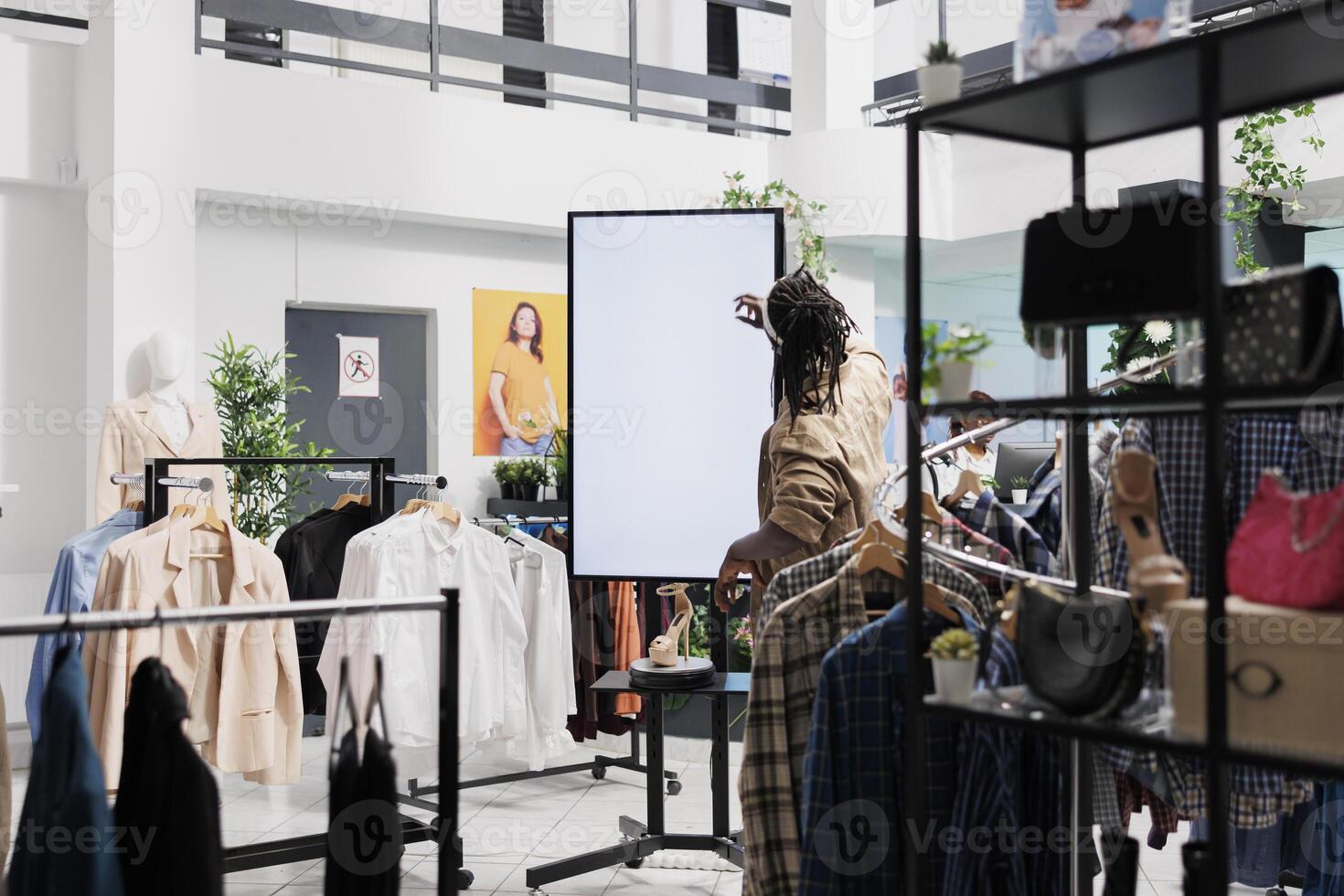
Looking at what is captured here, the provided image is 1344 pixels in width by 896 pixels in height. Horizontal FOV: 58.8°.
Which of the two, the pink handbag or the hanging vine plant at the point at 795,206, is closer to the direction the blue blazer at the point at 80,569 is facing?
the pink handbag

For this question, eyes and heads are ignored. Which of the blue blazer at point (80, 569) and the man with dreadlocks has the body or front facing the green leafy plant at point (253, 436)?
the man with dreadlocks

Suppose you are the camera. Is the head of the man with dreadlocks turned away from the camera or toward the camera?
away from the camera

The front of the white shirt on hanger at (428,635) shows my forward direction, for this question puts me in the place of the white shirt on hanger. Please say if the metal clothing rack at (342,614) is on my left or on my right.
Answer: on my right

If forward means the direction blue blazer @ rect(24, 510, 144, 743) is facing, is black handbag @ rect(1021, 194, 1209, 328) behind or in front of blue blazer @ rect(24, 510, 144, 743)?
in front

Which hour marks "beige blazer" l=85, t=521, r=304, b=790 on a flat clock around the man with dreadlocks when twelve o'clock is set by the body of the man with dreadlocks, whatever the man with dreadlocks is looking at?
The beige blazer is roughly at 11 o'clock from the man with dreadlocks.

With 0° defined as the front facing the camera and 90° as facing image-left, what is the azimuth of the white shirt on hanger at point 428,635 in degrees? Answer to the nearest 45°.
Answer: approximately 315°

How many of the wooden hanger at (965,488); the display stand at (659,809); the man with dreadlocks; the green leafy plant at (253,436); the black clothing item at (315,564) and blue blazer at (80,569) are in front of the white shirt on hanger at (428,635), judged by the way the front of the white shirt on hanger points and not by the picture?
3

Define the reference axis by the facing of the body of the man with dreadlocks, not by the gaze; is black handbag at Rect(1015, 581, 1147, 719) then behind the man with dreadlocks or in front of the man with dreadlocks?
behind

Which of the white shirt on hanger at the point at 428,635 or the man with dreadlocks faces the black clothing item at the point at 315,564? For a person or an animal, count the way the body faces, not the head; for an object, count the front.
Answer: the man with dreadlocks

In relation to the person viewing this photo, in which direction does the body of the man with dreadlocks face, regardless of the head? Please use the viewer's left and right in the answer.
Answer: facing away from the viewer and to the left of the viewer

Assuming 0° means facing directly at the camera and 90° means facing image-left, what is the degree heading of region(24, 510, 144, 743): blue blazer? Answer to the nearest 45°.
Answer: approximately 315°

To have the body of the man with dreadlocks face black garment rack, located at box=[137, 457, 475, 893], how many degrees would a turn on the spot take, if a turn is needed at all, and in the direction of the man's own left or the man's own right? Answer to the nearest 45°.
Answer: approximately 45° to the man's own left
